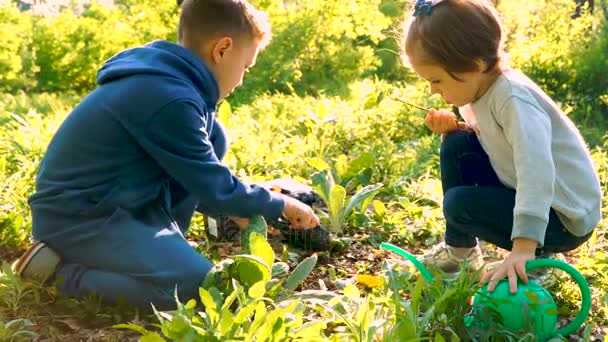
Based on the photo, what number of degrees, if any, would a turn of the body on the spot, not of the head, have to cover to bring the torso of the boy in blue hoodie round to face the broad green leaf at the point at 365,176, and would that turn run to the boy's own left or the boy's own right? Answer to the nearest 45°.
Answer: approximately 45° to the boy's own left

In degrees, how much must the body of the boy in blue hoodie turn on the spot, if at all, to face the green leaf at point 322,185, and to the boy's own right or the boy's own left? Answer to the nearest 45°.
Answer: approximately 45° to the boy's own left

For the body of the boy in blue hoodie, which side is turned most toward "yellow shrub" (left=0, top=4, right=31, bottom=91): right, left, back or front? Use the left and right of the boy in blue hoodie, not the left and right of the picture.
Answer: left

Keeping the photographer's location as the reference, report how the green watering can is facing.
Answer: facing to the left of the viewer

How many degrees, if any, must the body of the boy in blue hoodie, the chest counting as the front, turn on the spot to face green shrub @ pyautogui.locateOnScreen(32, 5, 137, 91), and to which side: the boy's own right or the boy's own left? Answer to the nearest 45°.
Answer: approximately 90° to the boy's own left

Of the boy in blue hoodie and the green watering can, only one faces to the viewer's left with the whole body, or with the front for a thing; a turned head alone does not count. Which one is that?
the green watering can

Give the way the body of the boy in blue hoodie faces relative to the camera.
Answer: to the viewer's right

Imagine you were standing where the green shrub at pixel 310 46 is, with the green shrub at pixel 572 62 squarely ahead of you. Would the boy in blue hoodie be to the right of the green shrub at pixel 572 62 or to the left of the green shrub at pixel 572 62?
right

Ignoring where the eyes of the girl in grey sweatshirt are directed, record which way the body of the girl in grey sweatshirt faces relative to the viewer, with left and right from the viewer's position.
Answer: facing to the left of the viewer

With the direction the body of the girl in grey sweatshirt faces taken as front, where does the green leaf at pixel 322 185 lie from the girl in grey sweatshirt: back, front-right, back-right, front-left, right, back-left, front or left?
front-right

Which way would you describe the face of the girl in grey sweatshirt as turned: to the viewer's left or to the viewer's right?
to the viewer's left

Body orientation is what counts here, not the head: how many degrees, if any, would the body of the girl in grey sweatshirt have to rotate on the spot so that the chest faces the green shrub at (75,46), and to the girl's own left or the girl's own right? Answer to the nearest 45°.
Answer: approximately 45° to the girl's own right

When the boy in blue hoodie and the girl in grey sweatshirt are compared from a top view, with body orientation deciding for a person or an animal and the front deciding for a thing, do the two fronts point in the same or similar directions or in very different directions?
very different directions

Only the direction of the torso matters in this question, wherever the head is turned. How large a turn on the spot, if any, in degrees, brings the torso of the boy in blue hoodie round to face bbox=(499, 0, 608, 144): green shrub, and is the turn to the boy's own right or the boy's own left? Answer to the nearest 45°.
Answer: approximately 45° to the boy's own left
